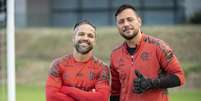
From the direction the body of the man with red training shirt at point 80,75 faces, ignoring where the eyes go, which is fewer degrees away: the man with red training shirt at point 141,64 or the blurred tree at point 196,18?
the man with red training shirt

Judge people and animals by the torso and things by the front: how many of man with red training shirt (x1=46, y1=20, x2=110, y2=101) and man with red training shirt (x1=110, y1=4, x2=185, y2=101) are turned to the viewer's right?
0

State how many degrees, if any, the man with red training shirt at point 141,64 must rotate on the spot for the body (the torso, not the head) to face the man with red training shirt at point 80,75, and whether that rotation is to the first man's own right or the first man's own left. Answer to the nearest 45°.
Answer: approximately 45° to the first man's own right

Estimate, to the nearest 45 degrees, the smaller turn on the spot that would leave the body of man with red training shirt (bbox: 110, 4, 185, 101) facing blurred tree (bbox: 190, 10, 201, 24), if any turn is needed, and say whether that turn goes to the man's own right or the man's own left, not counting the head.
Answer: approximately 135° to the man's own right

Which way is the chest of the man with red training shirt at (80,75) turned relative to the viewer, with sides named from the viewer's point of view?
facing the viewer

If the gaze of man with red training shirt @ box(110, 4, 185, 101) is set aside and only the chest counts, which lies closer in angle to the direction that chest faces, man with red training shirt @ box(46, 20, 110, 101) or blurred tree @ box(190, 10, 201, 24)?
the man with red training shirt

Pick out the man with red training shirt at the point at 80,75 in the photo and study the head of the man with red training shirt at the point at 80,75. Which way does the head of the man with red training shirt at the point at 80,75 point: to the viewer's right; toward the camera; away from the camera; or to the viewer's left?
toward the camera

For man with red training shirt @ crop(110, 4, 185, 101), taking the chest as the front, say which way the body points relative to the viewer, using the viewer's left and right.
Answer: facing the viewer and to the left of the viewer

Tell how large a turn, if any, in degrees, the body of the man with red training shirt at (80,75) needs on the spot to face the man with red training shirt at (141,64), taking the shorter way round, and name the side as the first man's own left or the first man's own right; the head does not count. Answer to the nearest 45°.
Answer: approximately 90° to the first man's own left
